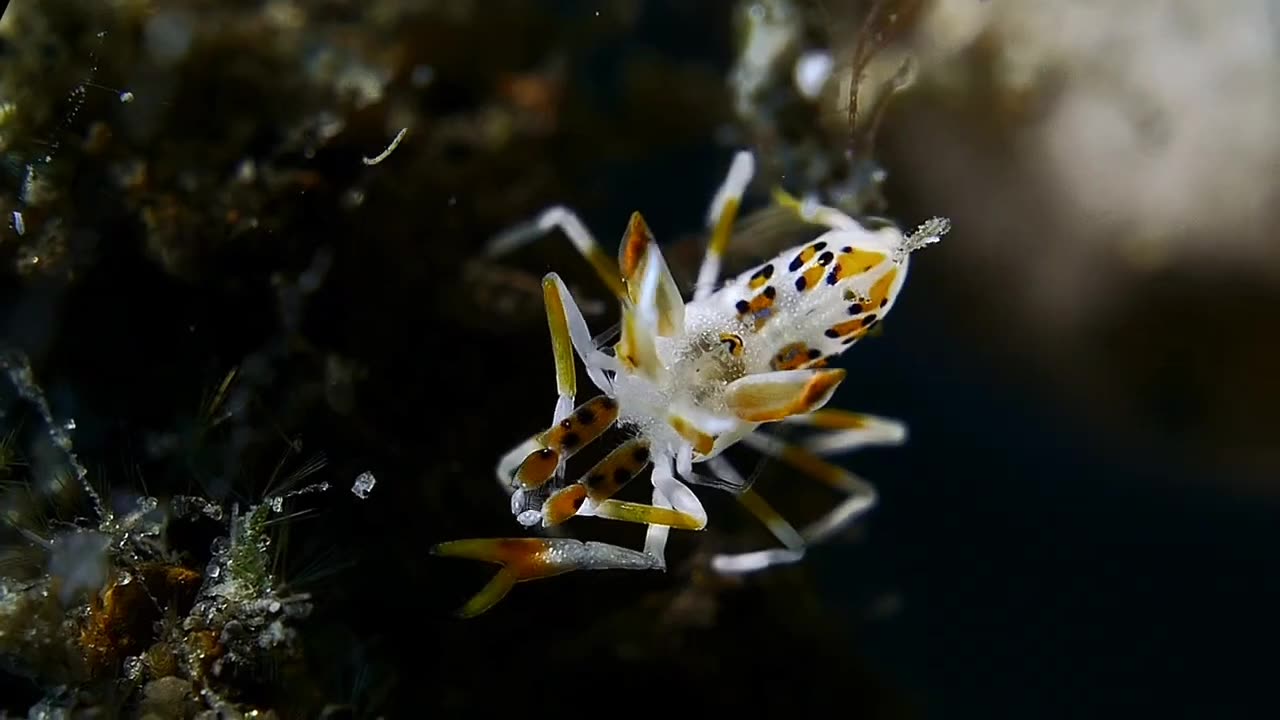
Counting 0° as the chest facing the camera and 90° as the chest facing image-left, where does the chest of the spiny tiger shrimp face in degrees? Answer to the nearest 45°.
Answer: approximately 45°
